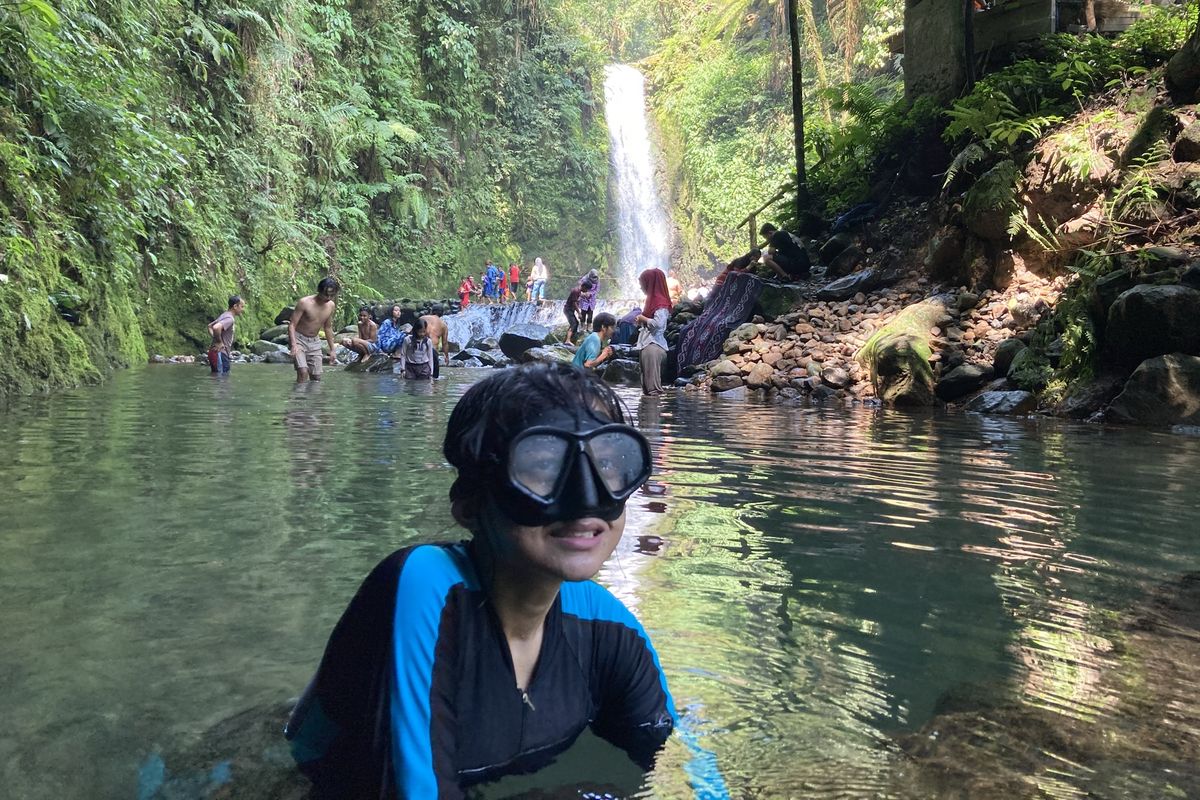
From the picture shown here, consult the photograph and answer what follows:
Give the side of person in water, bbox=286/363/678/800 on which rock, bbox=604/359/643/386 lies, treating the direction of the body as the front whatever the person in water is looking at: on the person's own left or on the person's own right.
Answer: on the person's own left

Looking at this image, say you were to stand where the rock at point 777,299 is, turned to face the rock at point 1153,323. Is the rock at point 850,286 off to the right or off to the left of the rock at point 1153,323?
left

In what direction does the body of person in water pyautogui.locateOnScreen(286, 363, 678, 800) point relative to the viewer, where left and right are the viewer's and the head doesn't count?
facing the viewer and to the right of the viewer

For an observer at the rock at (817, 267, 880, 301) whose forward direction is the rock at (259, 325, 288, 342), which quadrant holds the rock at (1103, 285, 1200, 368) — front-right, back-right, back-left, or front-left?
back-left

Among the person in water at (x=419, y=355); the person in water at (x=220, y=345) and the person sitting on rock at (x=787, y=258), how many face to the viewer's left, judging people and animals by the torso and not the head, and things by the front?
1

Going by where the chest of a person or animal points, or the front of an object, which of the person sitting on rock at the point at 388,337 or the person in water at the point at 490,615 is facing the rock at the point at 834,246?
the person sitting on rock

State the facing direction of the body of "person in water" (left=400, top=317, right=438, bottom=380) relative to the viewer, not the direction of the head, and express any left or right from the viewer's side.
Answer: facing the viewer

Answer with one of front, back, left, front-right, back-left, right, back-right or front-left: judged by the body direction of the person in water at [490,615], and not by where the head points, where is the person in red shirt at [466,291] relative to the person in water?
back-left

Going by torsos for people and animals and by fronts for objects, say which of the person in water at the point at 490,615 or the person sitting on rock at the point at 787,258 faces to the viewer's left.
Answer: the person sitting on rock
